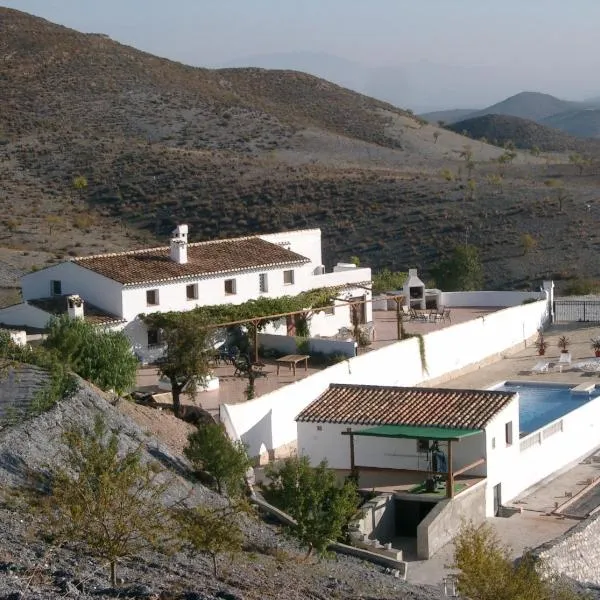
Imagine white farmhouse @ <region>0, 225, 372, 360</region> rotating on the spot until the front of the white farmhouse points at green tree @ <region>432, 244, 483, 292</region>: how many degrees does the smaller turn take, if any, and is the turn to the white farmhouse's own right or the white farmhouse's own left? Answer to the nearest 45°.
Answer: approximately 90° to the white farmhouse's own left

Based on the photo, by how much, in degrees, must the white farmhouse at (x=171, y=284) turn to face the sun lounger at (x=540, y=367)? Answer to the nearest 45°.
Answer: approximately 45° to its left

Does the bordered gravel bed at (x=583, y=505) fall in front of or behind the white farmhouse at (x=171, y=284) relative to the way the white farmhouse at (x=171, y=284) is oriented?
in front

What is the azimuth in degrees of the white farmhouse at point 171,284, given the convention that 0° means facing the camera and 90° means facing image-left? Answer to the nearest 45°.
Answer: approximately 315°

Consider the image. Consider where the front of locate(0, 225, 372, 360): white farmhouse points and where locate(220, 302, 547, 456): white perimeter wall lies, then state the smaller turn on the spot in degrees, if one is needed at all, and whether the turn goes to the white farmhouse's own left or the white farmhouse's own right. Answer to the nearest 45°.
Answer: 0° — it already faces it

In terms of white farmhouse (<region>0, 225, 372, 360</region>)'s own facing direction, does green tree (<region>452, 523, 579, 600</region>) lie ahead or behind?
ahead

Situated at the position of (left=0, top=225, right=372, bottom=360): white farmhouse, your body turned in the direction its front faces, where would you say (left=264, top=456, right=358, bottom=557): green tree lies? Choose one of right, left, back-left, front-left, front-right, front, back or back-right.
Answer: front-right

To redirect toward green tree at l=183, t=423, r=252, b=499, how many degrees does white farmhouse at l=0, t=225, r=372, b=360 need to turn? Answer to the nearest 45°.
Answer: approximately 45° to its right

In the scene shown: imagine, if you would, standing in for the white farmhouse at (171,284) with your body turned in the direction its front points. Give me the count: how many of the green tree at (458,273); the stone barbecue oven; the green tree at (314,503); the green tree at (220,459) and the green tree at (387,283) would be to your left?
3

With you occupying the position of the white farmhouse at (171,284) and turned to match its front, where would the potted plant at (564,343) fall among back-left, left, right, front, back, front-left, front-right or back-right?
front-left

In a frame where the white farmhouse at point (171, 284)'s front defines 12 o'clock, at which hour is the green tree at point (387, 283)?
The green tree is roughly at 9 o'clock from the white farmhouse.

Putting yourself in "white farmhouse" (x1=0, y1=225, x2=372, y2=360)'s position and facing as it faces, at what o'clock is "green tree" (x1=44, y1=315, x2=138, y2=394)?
The green tree is roughly at 2 o'clock from the white farmhouse.
